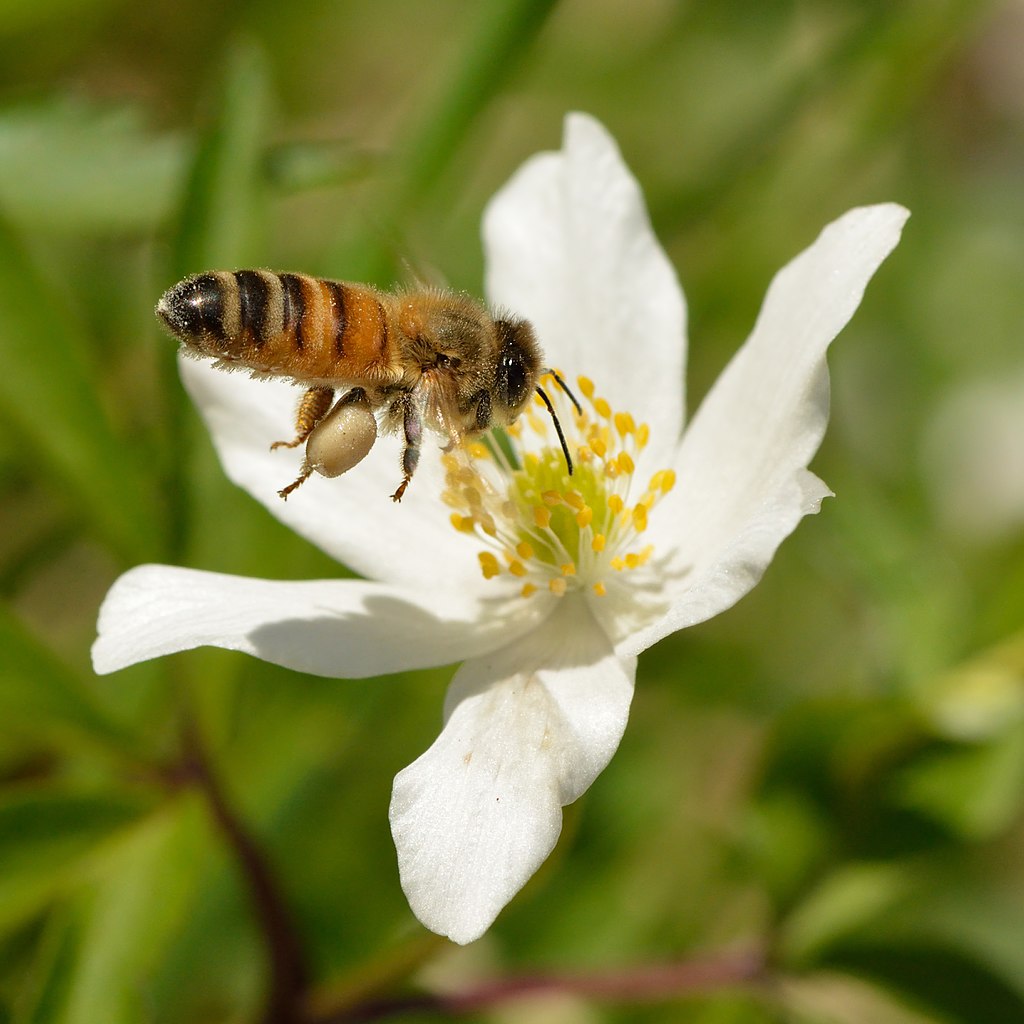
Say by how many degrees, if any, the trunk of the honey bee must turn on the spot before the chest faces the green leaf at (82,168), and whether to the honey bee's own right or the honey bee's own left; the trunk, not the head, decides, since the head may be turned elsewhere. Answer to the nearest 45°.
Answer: approximately 135° to the honey bee's own left

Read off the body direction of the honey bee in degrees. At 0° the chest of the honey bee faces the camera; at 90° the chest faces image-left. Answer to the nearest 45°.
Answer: approximately 270°

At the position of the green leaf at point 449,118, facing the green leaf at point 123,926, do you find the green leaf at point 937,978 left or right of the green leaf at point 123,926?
left

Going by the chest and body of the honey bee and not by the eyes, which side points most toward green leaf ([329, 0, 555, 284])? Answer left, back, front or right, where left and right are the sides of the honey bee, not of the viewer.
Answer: left
